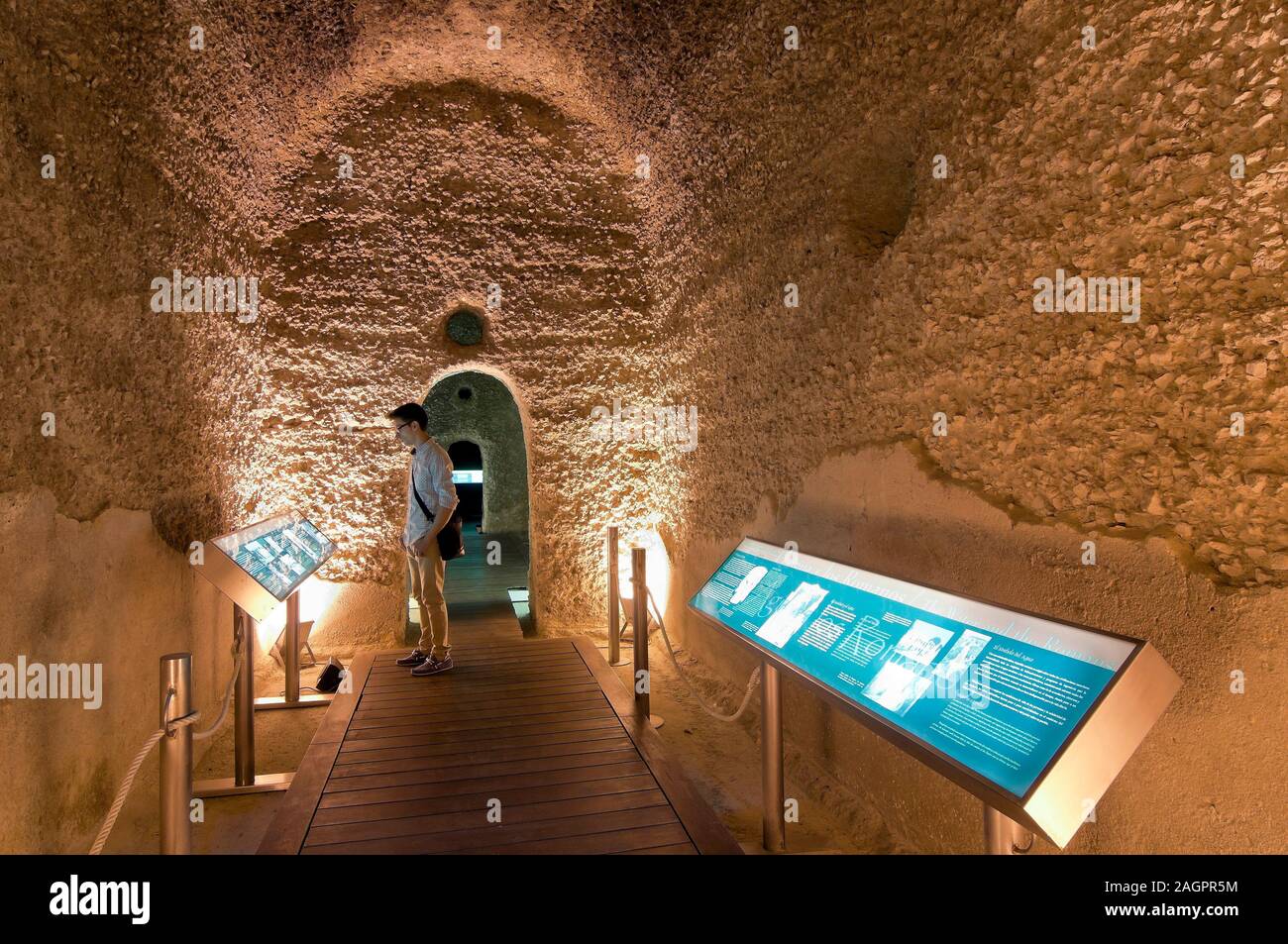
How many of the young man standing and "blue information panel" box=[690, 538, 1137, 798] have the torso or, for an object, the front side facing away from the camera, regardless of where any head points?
0

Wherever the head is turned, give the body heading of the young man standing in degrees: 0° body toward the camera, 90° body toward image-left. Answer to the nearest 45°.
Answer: approximately 90°

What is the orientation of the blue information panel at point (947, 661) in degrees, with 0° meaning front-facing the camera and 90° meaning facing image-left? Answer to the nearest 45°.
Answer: approximately 45°

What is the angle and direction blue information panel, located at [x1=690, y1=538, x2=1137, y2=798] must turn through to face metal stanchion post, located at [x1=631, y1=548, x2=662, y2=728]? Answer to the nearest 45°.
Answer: approximately 90° to its right

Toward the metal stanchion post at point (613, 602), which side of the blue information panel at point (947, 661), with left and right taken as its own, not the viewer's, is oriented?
right

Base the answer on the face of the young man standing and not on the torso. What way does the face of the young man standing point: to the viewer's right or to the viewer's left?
to the viewer's left

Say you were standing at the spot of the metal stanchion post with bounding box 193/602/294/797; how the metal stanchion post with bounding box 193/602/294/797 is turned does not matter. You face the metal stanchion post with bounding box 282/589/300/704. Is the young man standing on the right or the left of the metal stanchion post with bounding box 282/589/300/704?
right
